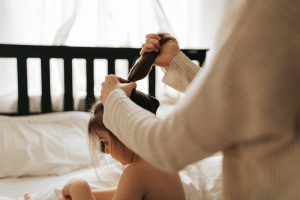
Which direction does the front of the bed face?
toward the camera

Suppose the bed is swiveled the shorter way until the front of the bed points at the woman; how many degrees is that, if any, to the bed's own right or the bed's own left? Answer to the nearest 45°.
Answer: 0° — it already faces them

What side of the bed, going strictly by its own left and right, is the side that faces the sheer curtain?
back

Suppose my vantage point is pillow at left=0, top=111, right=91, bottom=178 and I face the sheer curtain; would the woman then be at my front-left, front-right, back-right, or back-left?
back-right

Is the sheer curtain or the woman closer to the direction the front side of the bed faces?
the woman
